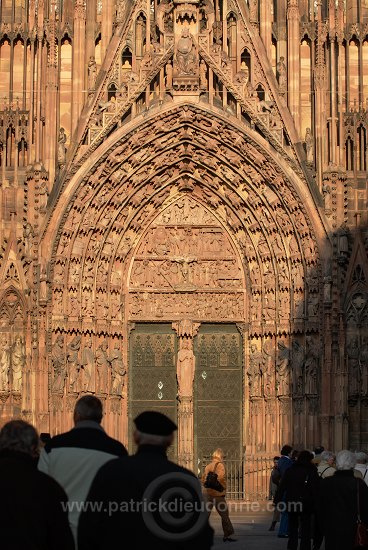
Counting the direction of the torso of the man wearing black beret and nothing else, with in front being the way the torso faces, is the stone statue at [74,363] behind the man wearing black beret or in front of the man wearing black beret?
in front

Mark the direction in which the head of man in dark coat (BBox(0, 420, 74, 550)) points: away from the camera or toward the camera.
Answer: away from the camera

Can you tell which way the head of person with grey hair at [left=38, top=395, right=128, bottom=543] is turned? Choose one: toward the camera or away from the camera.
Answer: away from the camera

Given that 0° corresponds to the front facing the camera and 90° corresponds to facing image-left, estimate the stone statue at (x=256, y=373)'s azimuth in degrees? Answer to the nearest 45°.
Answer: approximately 45°

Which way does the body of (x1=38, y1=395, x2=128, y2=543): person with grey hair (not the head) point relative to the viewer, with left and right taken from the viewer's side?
facing away from the viewer

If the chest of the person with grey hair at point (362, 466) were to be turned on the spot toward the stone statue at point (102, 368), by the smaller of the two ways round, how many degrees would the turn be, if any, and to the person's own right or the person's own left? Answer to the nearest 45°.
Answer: approximately 45° to the person's own left

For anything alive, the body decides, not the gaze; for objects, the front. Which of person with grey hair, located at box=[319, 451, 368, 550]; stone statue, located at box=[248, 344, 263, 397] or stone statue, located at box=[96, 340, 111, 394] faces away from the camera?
the person with grey hair

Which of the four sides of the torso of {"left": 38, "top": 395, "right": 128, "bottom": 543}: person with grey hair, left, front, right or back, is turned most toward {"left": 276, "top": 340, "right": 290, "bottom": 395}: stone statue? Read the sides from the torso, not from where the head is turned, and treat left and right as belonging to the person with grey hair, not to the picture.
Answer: front

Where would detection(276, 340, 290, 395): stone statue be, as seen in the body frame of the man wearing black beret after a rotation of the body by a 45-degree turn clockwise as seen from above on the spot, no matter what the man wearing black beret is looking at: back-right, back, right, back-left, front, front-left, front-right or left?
front-left

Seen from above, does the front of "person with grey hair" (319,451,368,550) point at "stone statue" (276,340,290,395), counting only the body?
yes

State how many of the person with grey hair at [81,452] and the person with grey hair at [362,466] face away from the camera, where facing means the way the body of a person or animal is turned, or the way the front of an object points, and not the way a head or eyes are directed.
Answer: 2

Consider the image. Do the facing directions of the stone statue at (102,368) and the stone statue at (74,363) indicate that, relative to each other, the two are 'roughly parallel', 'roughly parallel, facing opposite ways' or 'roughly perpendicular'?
roughly parallel

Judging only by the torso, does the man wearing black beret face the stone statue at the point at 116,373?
yes

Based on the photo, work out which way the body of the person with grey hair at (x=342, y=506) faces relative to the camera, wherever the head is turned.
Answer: away from the camera

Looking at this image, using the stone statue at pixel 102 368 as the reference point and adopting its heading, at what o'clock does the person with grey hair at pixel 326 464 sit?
The person with grey hair is roughly at 1 o'clock from the stone statue.

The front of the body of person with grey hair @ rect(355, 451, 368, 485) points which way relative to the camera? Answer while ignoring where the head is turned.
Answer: away from the camera

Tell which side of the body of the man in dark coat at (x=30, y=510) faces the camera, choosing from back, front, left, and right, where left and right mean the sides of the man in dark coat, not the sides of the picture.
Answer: back
